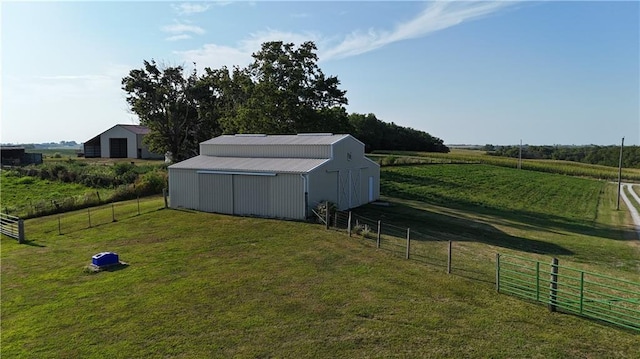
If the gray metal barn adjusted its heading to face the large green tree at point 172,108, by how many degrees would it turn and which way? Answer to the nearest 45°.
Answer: approximately 180°

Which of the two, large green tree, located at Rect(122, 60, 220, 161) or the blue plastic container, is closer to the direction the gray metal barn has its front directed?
the blue plastic container

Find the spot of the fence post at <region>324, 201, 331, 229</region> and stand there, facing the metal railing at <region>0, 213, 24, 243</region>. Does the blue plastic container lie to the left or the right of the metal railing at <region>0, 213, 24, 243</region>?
left

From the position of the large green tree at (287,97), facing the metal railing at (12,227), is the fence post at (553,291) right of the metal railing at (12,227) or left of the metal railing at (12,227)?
left

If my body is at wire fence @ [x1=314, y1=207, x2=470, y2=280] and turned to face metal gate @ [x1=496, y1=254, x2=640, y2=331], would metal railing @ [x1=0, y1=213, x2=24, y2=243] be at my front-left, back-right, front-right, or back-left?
back-right
